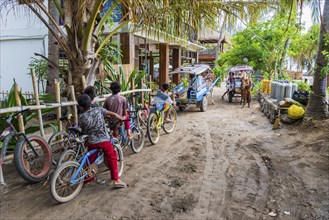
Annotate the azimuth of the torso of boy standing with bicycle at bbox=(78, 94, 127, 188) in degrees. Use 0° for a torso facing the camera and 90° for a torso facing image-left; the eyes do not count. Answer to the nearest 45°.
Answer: approximately 225°

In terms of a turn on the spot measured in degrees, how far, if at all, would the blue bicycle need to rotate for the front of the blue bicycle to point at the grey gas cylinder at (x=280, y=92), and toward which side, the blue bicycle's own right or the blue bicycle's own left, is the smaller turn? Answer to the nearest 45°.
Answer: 0° — it already faces it

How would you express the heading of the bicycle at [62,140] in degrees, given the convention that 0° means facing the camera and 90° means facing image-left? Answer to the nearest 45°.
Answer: approximately 225°

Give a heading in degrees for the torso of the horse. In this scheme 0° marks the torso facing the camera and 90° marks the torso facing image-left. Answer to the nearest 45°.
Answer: approximately 0°

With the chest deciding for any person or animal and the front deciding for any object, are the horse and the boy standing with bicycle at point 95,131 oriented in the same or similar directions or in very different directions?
very different directions

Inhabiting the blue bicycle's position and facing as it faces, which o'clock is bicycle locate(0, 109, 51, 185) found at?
The bicycle is roughly at 9 o'clock from the blue bicycle.

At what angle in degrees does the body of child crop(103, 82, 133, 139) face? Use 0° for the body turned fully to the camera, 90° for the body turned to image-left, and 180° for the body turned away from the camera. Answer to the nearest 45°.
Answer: approximately 180°

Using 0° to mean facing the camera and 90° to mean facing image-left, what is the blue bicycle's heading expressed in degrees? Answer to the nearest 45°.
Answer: approximately 225°

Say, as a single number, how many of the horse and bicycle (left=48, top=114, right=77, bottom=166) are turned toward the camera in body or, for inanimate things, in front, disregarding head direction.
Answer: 1

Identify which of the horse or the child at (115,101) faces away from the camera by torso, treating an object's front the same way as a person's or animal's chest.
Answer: the child

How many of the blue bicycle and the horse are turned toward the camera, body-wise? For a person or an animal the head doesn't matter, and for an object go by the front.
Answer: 1

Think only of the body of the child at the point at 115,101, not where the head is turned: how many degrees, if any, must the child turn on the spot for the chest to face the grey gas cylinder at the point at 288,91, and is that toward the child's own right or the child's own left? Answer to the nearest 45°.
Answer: approximately 45° to the child's own right
